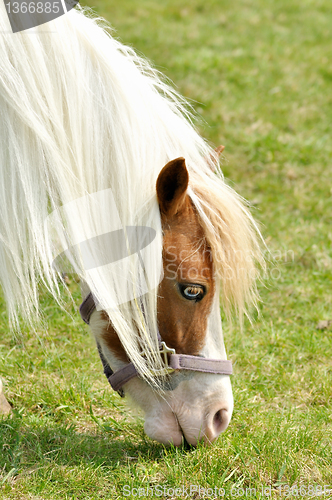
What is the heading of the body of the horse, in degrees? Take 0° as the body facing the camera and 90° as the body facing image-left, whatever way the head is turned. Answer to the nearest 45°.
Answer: approximately 270°
